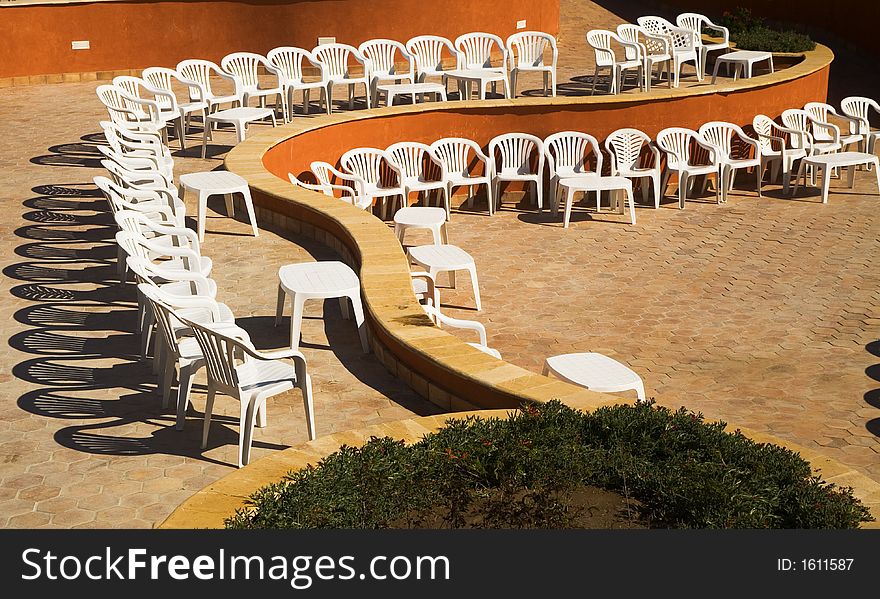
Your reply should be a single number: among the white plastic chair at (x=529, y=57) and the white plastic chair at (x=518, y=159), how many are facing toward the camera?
2

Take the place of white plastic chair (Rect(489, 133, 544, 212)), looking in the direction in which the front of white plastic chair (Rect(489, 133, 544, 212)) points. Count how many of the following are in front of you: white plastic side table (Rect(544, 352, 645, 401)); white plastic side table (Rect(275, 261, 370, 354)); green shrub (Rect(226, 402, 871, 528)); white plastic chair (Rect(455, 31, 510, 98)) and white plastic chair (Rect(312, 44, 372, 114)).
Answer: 3

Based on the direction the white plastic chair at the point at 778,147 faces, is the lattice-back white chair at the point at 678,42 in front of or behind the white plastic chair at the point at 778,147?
behind

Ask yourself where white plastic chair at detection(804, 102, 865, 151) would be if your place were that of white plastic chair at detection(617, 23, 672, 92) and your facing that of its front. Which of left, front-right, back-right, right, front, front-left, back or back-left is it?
front

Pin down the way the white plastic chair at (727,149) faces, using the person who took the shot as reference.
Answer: facing the viewer and to the right of the viewer

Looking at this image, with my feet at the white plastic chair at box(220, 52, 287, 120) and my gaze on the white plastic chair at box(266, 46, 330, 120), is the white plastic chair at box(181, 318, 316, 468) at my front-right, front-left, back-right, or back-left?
back-right

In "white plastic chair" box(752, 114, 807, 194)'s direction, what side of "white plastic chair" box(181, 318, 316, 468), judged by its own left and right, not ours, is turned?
front

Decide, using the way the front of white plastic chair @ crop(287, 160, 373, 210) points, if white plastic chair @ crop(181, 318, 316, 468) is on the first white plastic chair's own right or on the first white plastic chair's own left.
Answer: on the first white plastic chair's own right

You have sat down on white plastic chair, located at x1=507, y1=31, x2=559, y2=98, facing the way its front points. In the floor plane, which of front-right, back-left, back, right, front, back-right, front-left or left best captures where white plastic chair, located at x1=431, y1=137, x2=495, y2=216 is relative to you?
front

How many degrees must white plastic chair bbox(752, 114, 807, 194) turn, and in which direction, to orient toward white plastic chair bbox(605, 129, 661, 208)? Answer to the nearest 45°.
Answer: approximately 90° to its right

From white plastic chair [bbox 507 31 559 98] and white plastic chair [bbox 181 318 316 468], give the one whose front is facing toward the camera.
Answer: white plastic chair [bbox 507 31 559 98]

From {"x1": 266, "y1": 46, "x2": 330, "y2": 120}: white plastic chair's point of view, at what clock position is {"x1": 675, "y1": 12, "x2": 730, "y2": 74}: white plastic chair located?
{"x1": 675, "y1": 12, "x2": 730, "y2": 74}: white plastic chair is roughly at 10 o'clock from {"x1": 266, "y1": 46, "x2": 330, "y2": 120}: white plastic chair.

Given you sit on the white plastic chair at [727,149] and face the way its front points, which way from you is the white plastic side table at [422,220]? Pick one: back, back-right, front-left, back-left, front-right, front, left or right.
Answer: right

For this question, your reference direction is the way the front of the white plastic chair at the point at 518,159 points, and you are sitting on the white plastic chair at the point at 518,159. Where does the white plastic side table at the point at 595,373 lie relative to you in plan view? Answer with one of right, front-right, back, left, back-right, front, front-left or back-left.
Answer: front

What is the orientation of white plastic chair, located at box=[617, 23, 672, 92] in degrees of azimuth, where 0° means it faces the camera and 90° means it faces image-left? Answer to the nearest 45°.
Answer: approximately 315°

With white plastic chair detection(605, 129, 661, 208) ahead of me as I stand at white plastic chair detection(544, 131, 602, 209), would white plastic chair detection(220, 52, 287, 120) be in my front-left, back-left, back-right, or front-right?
back-left

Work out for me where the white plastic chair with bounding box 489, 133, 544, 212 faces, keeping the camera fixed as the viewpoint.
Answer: facing the viewer

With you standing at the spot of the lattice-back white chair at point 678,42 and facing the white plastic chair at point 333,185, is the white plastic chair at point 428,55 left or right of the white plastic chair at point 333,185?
right

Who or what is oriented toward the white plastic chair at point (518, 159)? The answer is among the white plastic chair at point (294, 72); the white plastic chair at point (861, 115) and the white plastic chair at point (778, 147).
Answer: the white plastic chair at point (294, 72)

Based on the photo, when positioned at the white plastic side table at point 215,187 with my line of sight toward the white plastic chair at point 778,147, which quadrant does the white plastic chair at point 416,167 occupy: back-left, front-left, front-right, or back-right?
front-left

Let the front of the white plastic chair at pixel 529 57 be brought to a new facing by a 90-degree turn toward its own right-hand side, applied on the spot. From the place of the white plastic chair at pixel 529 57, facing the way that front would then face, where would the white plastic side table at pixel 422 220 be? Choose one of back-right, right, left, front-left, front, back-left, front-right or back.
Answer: left
